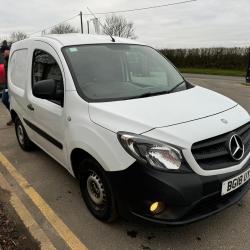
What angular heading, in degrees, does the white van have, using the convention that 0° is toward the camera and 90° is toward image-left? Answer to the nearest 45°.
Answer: approximately 315°
